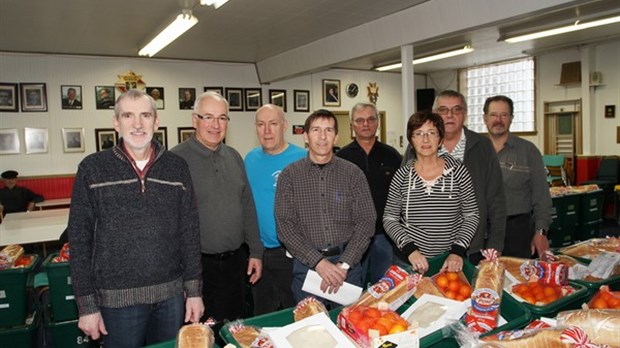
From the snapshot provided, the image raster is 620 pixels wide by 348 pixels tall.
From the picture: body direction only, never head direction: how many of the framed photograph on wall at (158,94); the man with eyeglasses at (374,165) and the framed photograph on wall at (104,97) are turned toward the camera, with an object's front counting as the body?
3

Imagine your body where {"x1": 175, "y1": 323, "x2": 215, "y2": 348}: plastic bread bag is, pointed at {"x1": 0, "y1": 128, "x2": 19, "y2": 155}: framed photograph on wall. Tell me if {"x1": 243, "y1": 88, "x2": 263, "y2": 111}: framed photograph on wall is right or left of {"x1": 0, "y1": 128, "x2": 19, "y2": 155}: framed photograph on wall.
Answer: right

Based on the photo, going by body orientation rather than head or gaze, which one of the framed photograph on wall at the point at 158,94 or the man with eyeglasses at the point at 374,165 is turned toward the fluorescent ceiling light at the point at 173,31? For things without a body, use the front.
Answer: the framed photograph on wall

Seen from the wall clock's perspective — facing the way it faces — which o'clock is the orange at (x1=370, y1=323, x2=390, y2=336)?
The orange is roughly at 12 o'clock from the wall clock.

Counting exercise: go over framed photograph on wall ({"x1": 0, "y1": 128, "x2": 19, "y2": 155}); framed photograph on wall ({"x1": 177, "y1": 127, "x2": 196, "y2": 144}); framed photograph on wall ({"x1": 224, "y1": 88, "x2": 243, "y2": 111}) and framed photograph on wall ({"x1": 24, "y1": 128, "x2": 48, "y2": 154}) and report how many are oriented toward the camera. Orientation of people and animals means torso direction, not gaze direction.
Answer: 4

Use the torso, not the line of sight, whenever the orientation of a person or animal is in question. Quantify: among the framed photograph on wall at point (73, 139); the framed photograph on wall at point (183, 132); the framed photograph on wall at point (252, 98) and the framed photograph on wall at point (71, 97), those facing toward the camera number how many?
4

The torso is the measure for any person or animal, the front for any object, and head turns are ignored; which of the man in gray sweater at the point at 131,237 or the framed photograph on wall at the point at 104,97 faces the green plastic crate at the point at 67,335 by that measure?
the framed photograph on wall

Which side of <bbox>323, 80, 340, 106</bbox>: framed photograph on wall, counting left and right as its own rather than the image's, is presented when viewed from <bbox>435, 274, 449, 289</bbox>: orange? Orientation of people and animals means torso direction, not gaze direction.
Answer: front

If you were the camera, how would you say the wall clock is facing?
facing the viewer

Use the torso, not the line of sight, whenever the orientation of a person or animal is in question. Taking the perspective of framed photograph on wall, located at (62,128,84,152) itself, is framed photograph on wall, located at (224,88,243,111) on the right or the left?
on its left

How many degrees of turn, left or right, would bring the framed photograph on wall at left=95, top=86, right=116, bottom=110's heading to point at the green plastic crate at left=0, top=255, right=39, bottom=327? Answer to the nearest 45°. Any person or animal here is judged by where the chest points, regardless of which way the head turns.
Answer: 0° — it already faces it

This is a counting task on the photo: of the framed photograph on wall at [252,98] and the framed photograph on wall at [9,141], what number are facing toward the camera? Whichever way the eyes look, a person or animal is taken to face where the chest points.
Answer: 2

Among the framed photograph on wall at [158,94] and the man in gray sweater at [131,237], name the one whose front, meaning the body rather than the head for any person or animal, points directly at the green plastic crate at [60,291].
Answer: the framed photograph on wall

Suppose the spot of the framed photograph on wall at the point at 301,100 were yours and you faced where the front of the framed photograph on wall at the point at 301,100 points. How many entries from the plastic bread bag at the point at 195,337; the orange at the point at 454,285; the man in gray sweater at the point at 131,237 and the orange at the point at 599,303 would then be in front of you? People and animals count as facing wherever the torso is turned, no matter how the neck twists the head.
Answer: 4

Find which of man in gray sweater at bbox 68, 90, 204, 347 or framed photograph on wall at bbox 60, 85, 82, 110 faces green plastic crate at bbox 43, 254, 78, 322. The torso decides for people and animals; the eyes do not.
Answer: the framed photograph on wall

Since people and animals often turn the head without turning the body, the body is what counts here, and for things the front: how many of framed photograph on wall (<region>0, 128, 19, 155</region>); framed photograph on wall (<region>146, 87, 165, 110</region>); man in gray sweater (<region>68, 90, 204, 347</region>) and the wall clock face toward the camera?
4

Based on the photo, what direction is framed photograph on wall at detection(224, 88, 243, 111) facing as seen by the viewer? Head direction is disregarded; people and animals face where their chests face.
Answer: toward the camera
